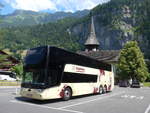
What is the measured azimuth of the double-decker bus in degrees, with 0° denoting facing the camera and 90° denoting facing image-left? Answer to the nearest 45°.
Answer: approximately 45°
